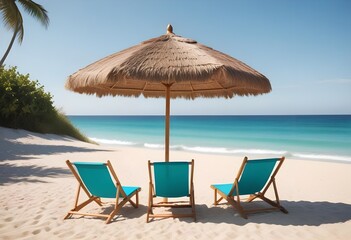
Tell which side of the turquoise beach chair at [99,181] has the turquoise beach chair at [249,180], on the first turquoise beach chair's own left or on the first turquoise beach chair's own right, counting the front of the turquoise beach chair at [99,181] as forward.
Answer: on the first turquoise beach chair's own right

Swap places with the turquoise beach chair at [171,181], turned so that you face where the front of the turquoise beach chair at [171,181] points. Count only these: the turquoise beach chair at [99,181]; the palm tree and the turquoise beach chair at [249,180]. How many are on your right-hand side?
1

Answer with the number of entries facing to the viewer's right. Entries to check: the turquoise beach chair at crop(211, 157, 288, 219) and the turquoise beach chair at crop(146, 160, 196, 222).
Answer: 0

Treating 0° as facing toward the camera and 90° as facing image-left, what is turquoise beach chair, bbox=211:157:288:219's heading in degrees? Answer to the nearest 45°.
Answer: approximately 135°

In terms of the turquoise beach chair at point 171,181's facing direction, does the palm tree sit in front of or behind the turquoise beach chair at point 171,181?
in front

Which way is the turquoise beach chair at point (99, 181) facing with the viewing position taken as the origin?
facing away from the viewer and to the right of the viewer

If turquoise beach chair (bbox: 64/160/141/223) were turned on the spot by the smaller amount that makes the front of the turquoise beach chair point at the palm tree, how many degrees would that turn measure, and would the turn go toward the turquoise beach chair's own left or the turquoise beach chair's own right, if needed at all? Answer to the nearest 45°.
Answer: approximately 45° to the turquoise beach chair's own left

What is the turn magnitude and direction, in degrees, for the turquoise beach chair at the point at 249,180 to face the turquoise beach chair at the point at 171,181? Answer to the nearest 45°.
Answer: approximately 90° to its left

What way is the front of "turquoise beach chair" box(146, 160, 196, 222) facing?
away from the camera

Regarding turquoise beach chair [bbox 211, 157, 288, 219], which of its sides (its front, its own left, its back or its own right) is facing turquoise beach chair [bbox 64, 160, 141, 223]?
left
